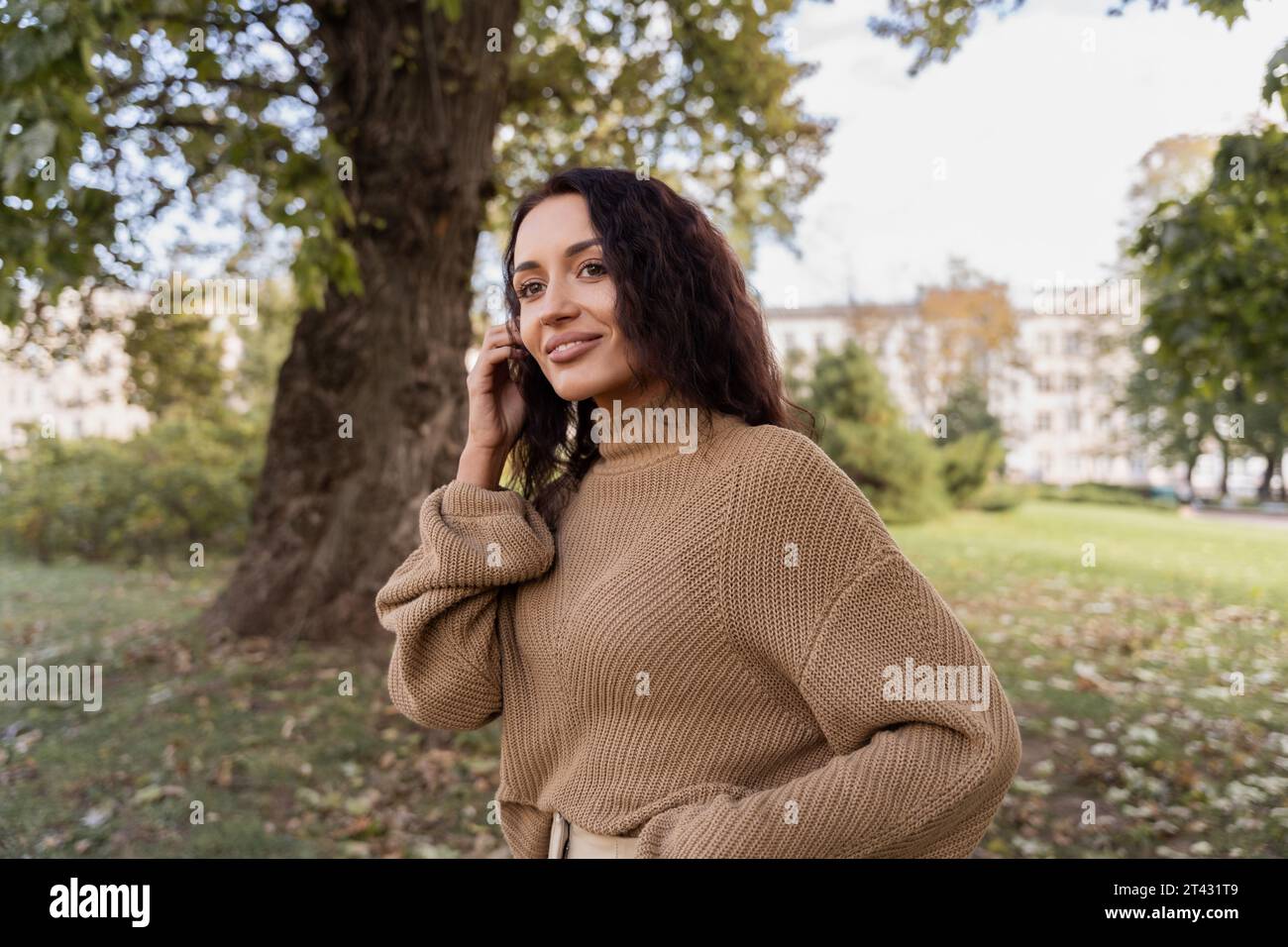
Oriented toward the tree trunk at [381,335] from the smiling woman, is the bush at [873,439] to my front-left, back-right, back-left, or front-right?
front-right

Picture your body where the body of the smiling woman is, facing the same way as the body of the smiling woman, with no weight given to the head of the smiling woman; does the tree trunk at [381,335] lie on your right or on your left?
on your right

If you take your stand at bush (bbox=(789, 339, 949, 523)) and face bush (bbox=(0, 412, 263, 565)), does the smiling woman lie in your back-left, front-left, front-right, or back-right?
front-left

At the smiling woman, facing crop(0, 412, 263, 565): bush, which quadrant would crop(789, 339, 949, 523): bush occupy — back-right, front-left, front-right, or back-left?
front-right

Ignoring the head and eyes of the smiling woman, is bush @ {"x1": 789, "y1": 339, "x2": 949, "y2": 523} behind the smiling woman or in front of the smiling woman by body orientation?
behind

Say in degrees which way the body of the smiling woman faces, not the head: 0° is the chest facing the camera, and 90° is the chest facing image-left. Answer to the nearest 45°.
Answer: approximately 45°

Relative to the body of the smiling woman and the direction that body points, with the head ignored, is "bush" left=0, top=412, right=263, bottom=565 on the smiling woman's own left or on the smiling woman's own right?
on the smiling woman's own right
